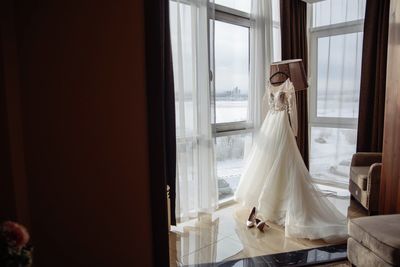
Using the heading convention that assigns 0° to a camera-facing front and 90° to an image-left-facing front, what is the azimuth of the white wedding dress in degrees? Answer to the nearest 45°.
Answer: approximately 45°

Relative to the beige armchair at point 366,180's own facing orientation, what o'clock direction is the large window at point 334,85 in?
The large window is roughly at 4 o'clock from the beige armchair.

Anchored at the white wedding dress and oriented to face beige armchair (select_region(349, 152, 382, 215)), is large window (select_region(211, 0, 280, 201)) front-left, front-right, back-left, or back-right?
back-left

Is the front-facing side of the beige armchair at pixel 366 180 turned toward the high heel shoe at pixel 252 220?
yes

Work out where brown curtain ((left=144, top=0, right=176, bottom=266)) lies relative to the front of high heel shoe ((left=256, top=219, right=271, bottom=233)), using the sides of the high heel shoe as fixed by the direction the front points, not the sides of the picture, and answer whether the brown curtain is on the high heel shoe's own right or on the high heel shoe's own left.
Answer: on the high heel shoe's own right
